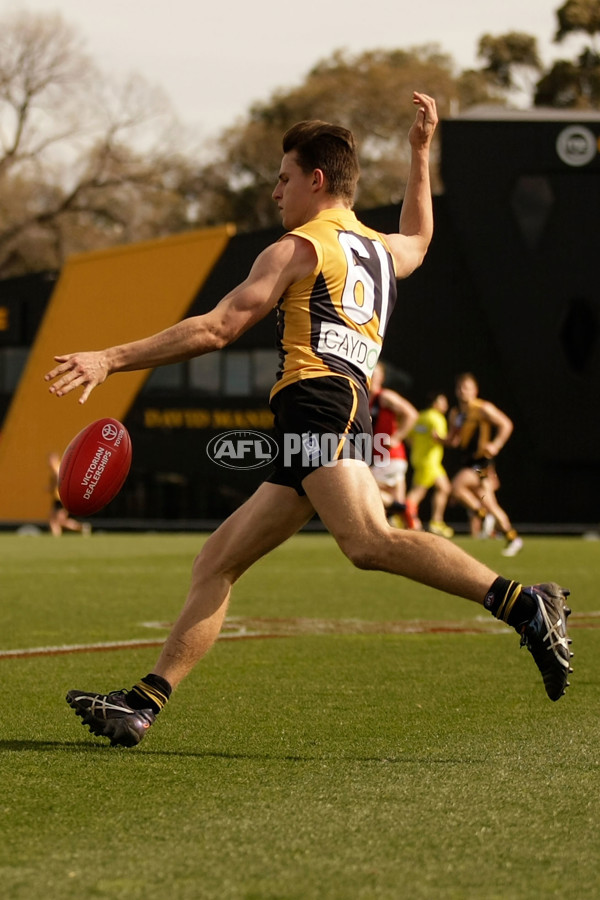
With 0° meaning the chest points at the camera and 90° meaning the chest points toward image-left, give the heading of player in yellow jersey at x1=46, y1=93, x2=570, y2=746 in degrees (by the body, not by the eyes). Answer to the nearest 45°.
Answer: approximately 135°

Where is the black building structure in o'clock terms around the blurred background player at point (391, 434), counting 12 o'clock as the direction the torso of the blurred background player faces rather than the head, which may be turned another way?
The black building structure is roughly at 5 o'clock from the blurred background player.

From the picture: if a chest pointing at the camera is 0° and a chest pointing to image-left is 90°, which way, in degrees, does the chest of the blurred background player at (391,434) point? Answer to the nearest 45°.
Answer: approximately 45°

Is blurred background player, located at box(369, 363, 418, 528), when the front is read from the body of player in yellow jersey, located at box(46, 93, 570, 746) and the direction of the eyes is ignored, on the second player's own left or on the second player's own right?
on the second player's own right

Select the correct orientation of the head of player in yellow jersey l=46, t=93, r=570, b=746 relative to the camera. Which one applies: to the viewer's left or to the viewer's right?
to the viewer's left

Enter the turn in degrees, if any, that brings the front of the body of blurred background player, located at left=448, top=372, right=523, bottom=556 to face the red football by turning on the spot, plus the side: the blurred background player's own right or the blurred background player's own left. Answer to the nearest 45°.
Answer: approximately 45° to the blurred background player's own left

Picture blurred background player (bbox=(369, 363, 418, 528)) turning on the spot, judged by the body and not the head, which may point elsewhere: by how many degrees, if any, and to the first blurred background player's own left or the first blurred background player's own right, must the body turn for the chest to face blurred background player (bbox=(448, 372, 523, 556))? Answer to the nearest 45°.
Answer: approximately 135° to the first blurred background player's own left

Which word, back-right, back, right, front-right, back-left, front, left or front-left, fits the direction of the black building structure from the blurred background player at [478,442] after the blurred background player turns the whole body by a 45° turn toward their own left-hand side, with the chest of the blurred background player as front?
back
